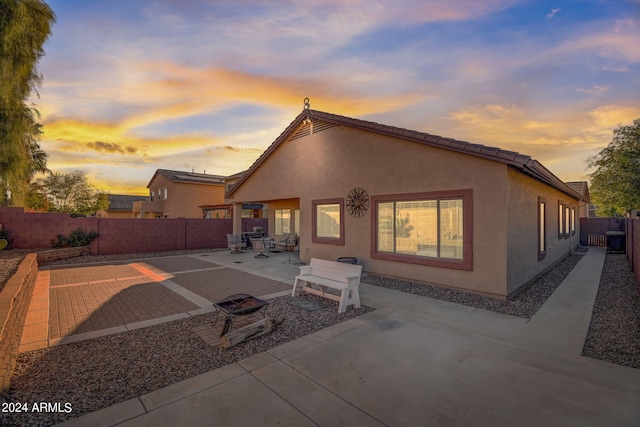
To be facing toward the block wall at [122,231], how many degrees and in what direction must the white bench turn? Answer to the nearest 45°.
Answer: approximately 90° to its right

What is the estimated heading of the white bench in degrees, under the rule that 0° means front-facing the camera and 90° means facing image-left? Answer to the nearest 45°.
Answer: approximately 45°

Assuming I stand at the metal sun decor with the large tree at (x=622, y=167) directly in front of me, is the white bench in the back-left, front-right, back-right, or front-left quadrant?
back-right

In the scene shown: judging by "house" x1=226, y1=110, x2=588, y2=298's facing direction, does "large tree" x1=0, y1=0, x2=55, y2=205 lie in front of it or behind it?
behind

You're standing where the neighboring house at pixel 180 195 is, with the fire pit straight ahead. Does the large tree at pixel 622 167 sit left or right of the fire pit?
left

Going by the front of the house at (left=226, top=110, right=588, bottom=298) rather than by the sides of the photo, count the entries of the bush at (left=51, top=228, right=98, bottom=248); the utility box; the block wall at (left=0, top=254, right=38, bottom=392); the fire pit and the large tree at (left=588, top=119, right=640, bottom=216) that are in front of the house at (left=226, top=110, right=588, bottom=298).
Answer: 2

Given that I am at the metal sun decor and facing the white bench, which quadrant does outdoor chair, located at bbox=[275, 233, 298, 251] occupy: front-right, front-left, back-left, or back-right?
back-right
